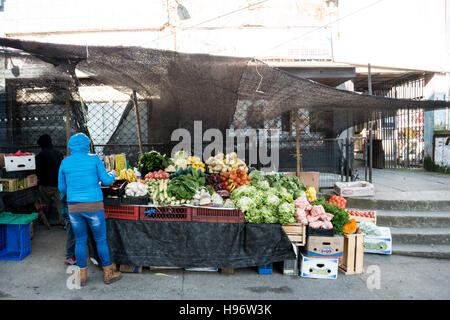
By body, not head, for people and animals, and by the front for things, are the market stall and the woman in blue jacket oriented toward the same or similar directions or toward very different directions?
very different directions

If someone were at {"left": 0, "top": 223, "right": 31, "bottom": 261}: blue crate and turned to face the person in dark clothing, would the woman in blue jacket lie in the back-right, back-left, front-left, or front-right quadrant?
back-right

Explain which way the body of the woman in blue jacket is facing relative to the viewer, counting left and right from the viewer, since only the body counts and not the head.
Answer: facing away from the viewer and to the right of the viewer

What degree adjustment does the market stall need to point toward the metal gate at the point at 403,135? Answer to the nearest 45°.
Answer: approximately 135° to its left

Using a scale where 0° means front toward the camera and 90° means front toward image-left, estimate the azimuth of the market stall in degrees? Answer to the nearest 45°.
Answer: approximately 0°

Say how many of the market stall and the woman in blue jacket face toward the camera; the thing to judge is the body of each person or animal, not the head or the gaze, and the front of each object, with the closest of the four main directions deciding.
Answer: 1
